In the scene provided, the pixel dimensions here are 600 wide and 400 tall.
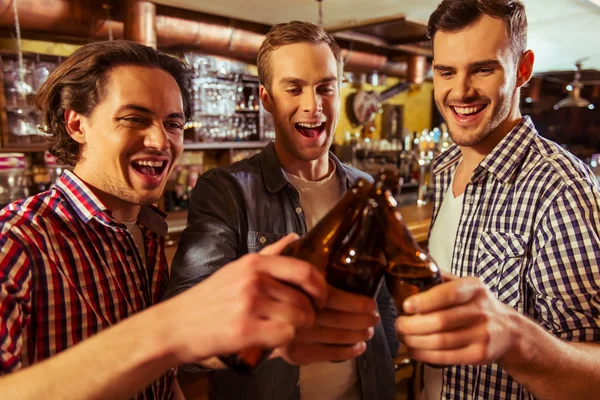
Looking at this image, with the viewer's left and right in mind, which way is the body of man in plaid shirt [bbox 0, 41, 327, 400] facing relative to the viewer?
facing the viewer and to the right of the viewer

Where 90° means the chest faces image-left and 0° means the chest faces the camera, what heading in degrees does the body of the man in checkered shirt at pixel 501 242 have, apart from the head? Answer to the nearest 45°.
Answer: approximately 45°

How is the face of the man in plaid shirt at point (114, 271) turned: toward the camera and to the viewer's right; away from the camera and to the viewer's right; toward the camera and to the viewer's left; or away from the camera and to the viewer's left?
toward the camera and to the viewer's right

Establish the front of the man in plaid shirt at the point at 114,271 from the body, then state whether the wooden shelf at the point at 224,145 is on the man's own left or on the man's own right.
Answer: on the man's own left

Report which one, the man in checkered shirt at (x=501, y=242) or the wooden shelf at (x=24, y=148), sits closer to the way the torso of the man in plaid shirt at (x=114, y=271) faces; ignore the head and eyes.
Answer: the man in checkered shirt

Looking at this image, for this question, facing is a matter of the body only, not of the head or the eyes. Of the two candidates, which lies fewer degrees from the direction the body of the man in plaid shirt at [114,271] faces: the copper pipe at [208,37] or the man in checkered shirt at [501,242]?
the man in checkered shirt

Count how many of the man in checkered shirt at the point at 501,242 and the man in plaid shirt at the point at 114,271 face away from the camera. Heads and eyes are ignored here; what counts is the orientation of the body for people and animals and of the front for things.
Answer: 0

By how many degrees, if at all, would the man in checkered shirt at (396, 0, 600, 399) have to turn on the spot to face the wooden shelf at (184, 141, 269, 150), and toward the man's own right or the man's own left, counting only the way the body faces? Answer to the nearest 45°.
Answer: approximately 90° to the man's own right

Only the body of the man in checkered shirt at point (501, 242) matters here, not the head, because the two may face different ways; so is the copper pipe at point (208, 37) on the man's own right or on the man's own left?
on the man's own right

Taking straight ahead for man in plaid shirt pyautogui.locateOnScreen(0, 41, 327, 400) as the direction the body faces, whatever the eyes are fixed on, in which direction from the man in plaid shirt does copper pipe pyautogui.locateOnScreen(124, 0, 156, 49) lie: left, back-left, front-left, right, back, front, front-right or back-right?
back-left

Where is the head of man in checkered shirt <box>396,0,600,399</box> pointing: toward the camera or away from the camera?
toward the camera
